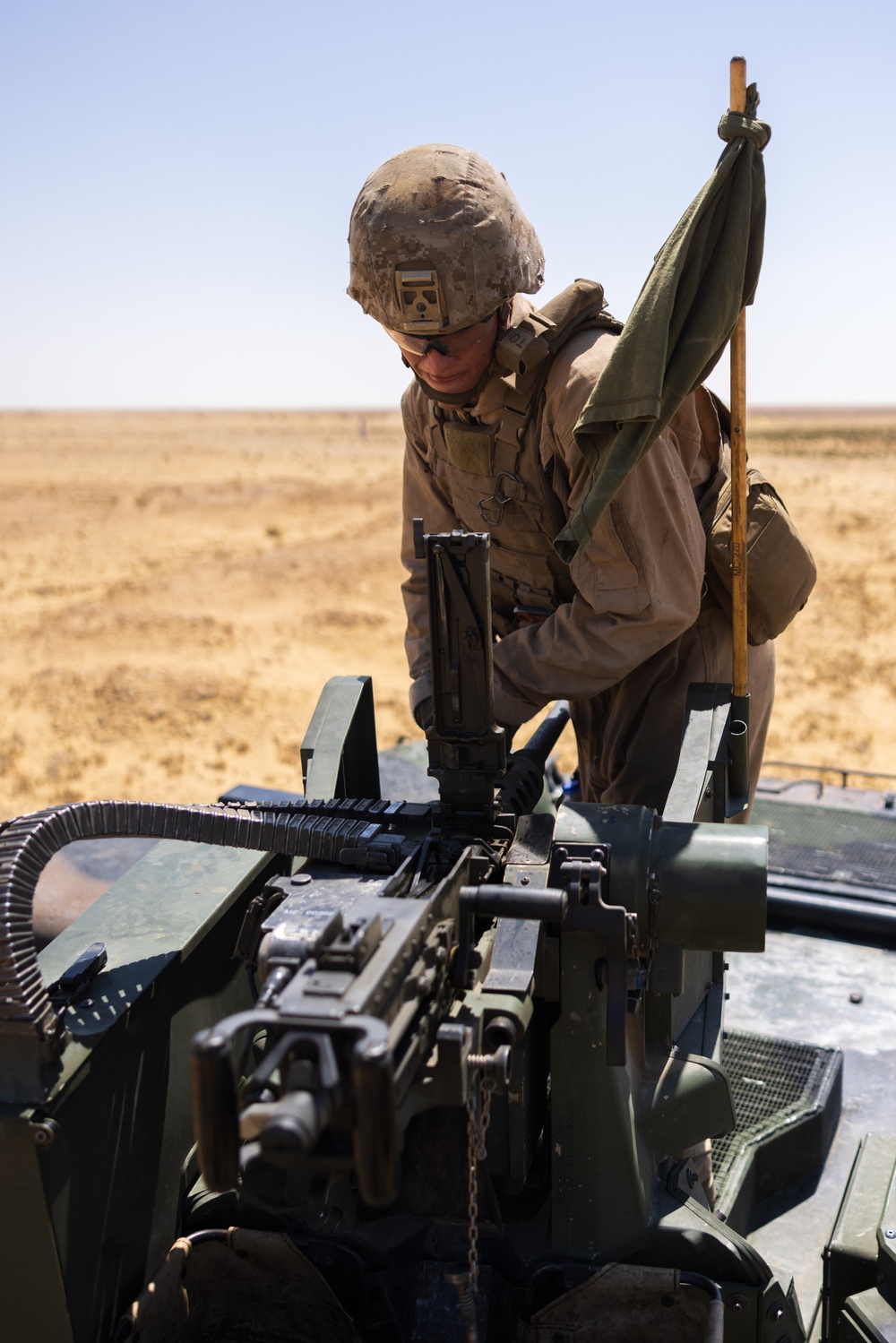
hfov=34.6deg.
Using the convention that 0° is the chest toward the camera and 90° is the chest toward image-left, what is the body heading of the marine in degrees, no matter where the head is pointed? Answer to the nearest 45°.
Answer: approximately 45°
